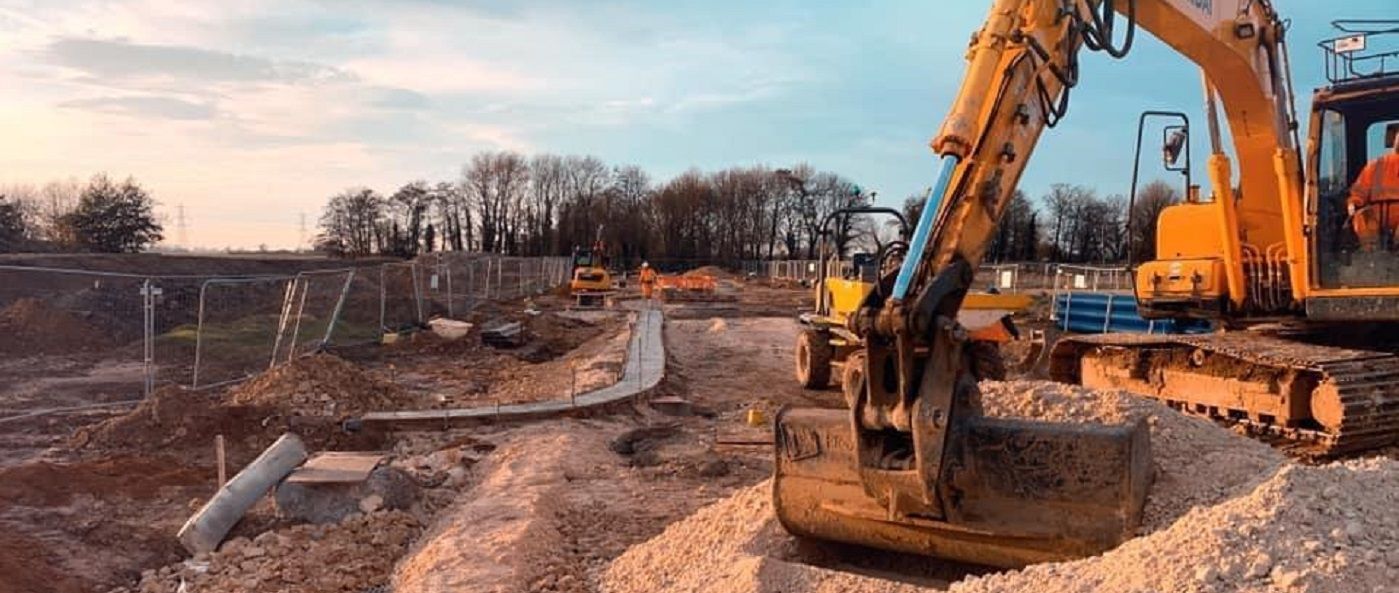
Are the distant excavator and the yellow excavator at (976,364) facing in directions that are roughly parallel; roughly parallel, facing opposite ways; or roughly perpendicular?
roughly perpendicular

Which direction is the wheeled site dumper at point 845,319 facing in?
to the viewer's right

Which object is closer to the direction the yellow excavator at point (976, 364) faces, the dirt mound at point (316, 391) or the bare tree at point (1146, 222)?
the dirt mound

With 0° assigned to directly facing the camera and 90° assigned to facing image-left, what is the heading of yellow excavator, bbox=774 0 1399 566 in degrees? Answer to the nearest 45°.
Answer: approximately 45°
